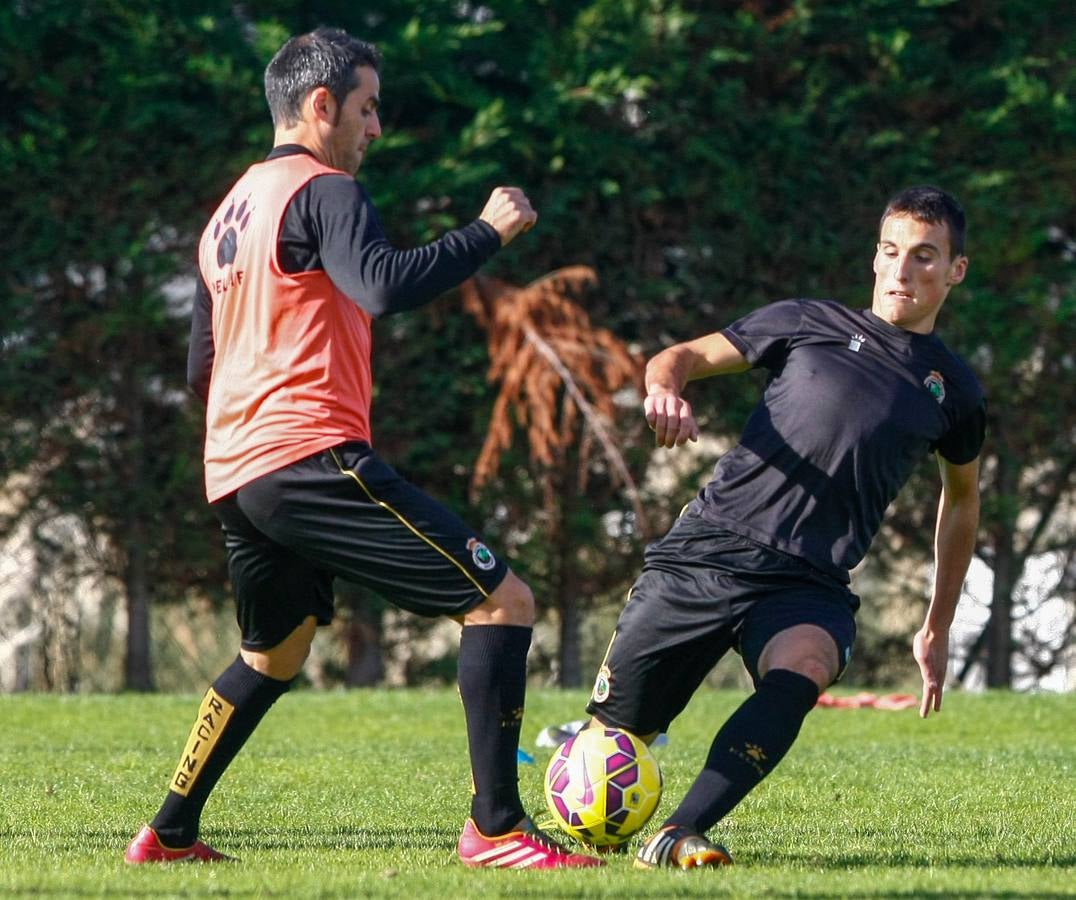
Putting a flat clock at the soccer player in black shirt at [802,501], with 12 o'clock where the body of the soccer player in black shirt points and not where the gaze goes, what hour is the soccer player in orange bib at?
The soccer player in orange bib is roughly at 2 o'clock from the soccer player in black shirt.

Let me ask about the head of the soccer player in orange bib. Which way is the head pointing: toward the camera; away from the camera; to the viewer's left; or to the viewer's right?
to the viewer's right

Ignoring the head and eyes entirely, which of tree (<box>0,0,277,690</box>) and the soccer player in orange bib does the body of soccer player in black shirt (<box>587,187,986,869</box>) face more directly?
the soccer player in orange bib

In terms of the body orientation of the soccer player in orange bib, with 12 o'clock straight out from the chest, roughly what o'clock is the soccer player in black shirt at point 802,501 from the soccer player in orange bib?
The soccer player in black shirt is roughly at 1 o'clock from the soccer player in orange bib.

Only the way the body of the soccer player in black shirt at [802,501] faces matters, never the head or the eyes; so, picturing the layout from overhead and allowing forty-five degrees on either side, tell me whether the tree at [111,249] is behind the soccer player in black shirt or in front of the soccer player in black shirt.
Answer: behind

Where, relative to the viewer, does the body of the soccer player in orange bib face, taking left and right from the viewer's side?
facing away from the viewer and to the right of the viewer

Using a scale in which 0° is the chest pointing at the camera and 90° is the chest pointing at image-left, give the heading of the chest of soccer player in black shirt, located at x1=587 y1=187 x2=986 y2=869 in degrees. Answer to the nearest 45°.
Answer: approximately 0°
